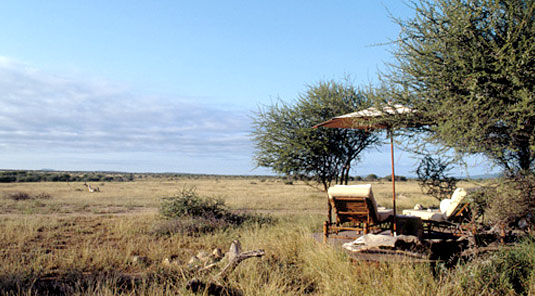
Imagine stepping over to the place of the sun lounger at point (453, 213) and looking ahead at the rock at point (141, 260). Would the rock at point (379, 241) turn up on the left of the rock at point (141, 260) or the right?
left

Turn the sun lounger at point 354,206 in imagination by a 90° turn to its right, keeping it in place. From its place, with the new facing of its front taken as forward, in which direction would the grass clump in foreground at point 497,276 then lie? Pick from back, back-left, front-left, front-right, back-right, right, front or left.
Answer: front

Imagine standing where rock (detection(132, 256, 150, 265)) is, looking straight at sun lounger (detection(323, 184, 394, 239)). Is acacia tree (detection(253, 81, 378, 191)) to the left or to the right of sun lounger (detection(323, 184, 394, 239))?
left

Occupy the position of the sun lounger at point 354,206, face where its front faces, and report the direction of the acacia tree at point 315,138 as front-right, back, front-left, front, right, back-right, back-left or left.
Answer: front-left

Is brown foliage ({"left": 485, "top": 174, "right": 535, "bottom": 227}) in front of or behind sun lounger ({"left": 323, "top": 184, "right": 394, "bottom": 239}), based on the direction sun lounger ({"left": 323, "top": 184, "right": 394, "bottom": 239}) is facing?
in front

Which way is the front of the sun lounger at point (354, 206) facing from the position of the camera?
facing away from the viewer and to the right of the viewer

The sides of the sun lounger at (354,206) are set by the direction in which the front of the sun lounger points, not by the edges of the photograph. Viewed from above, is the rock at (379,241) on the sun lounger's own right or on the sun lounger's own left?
on the sun lounger's own right
